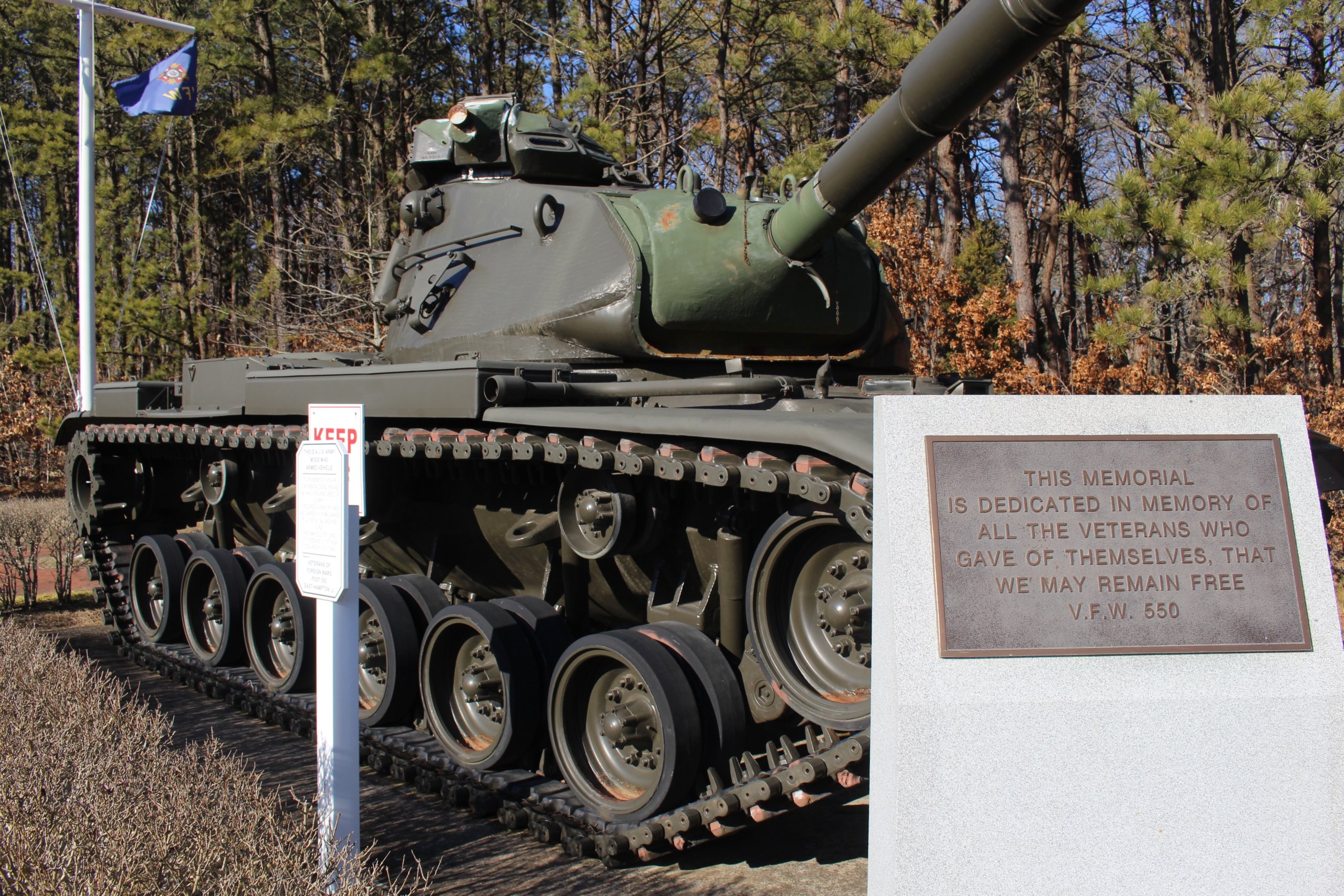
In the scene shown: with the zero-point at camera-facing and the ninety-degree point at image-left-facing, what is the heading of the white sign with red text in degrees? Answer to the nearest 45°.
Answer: approximately 0°

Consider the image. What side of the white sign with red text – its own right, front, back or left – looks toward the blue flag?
back

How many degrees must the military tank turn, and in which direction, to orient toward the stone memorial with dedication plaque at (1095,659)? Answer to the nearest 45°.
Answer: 0° — it already faces it

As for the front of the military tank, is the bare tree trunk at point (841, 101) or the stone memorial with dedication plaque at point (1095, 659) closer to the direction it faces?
the stone memorial with dedication plaque

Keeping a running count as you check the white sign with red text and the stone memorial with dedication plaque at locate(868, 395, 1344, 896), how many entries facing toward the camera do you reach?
2

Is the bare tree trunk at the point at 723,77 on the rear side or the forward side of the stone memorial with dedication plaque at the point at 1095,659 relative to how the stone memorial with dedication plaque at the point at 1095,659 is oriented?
on the rear side

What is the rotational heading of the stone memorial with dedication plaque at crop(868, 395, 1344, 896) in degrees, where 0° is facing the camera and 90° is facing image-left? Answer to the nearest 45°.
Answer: approximately 0°

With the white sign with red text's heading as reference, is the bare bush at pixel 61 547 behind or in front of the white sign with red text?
behind

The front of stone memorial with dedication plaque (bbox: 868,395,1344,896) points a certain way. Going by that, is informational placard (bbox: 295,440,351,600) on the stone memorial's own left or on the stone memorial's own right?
on the stone memorial's own right
